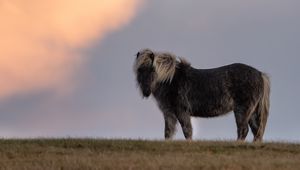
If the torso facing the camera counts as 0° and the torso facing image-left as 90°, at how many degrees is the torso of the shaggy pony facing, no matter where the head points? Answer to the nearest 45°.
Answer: approximately 90°
